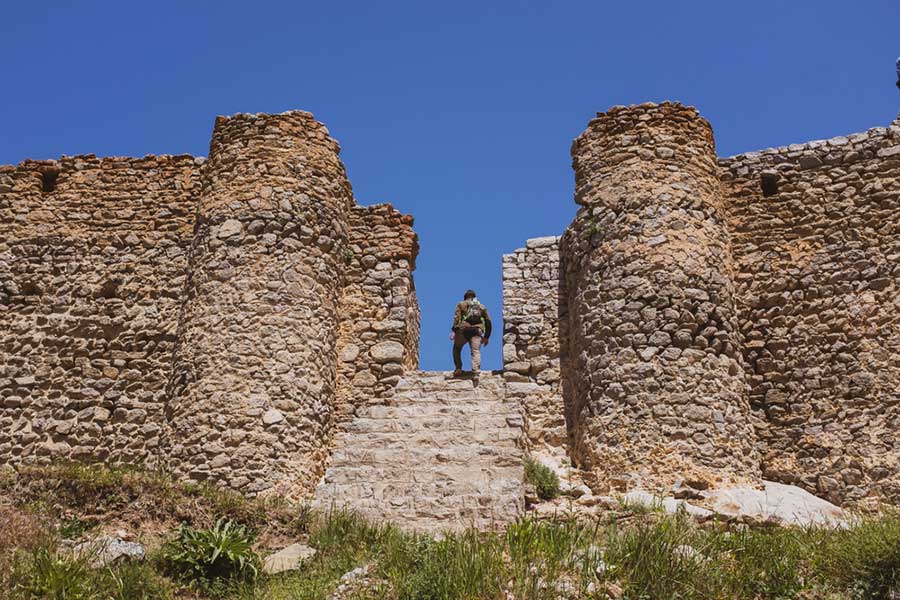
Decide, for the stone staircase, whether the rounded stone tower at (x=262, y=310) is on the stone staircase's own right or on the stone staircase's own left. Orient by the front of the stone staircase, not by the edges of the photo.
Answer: on the stone staircase's own right

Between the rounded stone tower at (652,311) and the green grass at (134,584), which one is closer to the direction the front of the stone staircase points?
the green grass

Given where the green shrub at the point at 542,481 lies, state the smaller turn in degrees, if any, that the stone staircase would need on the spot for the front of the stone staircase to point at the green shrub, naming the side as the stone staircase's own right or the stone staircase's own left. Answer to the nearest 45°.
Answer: approximately 90° to the stone staircase's own left

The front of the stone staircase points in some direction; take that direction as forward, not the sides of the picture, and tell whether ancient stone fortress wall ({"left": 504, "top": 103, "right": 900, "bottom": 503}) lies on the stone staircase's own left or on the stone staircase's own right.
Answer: on the stone staircase's own left

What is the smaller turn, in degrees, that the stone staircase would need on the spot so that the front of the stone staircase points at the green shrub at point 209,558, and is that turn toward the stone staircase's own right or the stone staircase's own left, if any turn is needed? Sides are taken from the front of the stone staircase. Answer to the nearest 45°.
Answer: approximately 45° to the stone staircase's own right

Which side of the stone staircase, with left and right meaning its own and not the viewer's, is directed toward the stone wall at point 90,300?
right

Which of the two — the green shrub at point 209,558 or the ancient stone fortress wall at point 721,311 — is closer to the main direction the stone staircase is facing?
the green shrub

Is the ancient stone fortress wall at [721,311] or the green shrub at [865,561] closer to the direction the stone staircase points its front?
the green shrub

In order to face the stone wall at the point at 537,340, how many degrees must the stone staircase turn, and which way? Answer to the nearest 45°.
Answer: approximately 135° to its left

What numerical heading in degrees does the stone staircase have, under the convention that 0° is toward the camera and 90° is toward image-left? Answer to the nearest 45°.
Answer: approximately 0°
